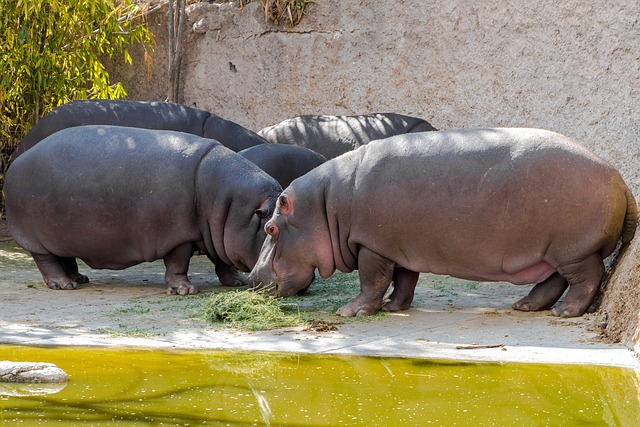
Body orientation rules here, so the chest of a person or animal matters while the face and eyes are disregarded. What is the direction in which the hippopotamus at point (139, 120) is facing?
to the viewer's right

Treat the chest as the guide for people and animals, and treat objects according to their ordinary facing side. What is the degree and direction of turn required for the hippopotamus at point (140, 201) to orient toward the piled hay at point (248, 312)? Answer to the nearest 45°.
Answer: approximately 45° to its right

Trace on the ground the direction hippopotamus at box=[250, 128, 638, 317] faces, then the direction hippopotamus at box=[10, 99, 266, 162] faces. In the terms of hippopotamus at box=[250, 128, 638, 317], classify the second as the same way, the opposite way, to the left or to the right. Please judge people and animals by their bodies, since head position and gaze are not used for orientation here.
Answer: the opposite way

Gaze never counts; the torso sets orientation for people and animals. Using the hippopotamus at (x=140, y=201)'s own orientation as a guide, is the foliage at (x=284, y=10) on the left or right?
on its left

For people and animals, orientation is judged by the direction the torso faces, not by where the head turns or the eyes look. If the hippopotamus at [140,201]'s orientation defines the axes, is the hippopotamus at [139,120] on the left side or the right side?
on its left

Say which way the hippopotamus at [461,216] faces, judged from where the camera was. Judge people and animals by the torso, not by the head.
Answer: facing to the left of the viewer

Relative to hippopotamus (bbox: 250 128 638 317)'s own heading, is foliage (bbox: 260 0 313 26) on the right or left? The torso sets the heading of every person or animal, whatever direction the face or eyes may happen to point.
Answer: on its right

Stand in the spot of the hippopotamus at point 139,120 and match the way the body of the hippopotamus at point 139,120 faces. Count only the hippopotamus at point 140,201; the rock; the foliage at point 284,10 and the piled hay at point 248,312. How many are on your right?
3

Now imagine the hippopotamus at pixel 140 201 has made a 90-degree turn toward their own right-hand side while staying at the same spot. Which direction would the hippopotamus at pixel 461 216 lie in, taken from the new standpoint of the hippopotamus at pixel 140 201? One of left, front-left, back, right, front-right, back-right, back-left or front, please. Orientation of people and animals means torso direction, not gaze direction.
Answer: front-left

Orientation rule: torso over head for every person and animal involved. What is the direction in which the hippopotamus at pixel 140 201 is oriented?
to the viewer's right

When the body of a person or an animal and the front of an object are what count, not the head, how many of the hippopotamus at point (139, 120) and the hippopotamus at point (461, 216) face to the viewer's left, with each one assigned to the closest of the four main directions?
1

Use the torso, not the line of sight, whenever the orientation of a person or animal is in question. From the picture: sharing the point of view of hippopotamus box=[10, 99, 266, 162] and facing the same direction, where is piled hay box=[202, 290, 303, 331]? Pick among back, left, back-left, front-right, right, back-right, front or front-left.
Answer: right

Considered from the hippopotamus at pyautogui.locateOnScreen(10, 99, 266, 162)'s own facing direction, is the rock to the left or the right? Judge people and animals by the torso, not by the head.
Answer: on its right
